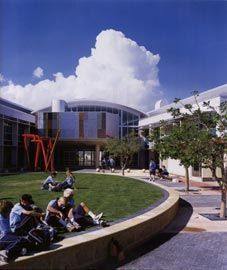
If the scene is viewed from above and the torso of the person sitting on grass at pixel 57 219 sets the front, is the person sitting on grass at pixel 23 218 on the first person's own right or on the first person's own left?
on the first person's own right

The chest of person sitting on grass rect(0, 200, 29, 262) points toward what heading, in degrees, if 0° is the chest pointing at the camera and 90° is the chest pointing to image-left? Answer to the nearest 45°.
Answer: approximately 315°

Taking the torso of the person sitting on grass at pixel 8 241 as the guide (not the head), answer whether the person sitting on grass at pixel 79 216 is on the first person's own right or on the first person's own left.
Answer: on the first person's own left

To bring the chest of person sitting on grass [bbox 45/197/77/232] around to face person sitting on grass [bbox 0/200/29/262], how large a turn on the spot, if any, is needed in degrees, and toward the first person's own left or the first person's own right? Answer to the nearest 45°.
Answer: approximately 45° to the first person's own right

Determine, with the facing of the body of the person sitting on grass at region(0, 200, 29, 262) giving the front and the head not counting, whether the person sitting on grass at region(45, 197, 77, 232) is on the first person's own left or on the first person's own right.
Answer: on the first person's own left
